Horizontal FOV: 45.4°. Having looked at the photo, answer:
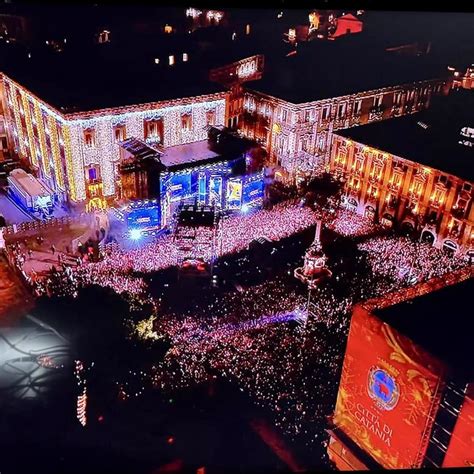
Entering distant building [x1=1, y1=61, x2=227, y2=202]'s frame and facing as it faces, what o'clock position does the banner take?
The banner is roughly at 11 o'clock from the distant building.

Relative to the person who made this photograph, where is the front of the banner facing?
facing the viewer and to the left of the viewer

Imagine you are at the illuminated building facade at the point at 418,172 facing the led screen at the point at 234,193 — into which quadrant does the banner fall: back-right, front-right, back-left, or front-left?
front-left

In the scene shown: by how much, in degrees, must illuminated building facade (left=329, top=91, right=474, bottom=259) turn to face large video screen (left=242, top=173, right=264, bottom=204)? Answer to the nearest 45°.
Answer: approximately 45° to its right

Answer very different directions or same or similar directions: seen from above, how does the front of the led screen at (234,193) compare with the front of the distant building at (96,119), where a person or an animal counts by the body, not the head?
same or similar directions

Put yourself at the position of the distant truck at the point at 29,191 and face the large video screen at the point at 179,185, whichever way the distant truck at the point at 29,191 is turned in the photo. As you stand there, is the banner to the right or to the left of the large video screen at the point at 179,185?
right

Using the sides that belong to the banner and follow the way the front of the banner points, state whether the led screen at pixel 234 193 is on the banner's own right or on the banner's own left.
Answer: on the banner's own right

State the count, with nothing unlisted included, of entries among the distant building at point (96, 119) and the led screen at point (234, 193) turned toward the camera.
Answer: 2

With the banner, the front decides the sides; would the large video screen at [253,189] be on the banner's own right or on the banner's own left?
on the banner's own right

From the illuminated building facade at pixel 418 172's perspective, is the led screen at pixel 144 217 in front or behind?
in front

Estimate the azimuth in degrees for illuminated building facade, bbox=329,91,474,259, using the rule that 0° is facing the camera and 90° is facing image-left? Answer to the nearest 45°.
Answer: approximately 45°

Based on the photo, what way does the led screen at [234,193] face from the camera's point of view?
toward the camera

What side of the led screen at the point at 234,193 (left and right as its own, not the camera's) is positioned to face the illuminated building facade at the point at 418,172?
left
